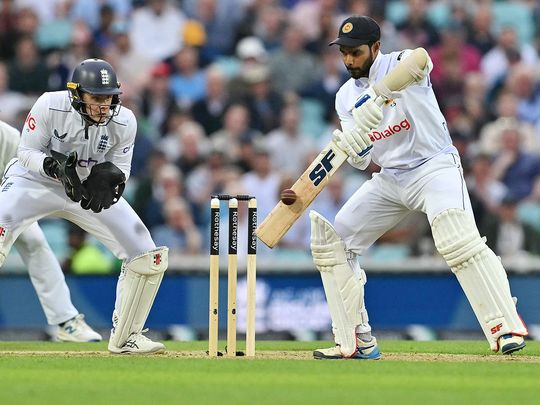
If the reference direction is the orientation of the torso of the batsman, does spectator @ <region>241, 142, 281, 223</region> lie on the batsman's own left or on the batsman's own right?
on the batsman's own right

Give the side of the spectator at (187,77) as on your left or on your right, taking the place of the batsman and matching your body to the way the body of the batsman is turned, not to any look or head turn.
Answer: on your right

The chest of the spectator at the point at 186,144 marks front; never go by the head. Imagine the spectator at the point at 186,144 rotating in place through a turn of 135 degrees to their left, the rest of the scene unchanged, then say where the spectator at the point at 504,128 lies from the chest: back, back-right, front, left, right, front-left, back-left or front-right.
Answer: front-right

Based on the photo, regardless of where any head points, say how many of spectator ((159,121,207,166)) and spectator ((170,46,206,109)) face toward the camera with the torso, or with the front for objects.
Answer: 2

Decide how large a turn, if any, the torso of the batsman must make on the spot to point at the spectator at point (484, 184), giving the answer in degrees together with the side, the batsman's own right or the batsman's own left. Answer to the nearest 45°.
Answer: approximately 135° to the batsman's own right

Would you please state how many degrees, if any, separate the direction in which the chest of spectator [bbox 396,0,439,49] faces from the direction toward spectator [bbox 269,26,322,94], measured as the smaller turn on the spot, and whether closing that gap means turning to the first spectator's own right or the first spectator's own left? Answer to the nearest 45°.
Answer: approximately 90° to the first spectator's own right
